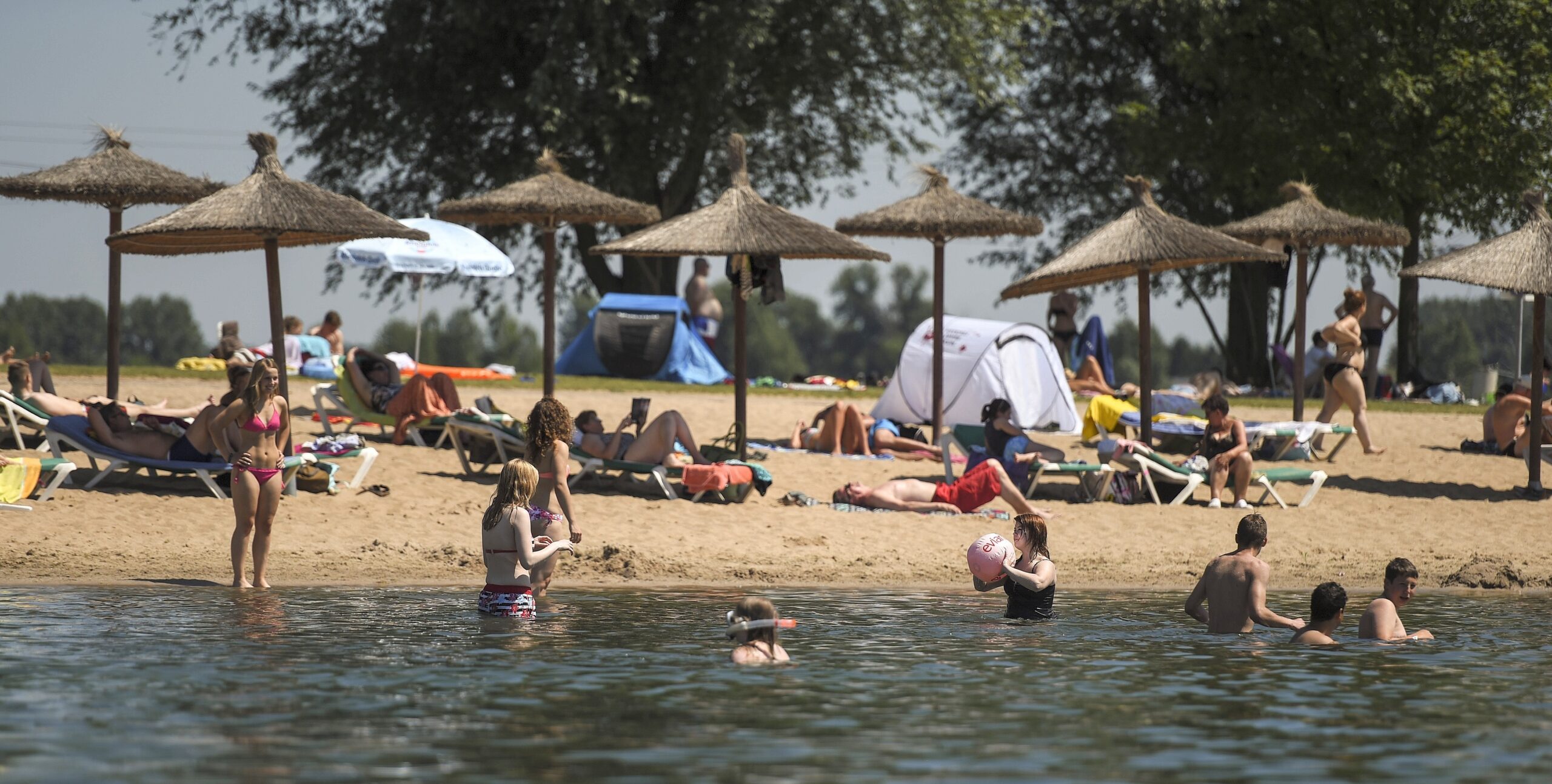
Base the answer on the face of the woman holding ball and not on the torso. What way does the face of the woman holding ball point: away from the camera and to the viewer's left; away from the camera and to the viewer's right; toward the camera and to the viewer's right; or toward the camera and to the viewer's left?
toward the camera and to the viewer's left

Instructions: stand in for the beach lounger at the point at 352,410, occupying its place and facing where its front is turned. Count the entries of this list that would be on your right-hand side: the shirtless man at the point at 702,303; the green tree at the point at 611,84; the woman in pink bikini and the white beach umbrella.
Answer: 1

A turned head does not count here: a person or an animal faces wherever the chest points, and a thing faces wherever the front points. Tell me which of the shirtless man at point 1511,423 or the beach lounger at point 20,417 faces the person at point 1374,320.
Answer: the beach lounger

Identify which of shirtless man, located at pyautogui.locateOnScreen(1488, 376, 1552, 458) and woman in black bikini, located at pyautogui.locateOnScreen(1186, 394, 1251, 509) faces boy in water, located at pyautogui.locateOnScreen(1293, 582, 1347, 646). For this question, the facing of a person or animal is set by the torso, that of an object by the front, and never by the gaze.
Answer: the woman in black bikini

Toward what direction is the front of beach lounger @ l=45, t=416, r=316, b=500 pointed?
to the viewer's right

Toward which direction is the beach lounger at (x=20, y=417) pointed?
to the viewer's right

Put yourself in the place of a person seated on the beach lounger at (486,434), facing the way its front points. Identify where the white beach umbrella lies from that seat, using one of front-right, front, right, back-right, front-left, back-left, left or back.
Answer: left

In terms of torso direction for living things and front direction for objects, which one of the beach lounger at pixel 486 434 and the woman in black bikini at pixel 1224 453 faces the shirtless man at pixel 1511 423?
the beach lounger

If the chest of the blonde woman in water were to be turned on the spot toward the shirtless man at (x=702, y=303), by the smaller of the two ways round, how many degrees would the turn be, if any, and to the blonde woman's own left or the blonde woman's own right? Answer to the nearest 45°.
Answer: approximately 45° to the blonde woman's own left

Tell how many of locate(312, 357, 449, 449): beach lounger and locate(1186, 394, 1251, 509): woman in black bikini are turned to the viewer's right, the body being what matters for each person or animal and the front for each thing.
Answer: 1

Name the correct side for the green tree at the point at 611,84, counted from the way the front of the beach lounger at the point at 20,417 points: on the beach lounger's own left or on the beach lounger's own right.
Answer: on the beach lounger's own left

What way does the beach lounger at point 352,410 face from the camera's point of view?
to the viewer's right

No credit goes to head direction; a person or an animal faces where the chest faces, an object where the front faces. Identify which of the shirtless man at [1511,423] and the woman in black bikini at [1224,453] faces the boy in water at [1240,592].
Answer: the woman in black bikini

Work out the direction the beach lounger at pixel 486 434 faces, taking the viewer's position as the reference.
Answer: facing to the right of the viewer

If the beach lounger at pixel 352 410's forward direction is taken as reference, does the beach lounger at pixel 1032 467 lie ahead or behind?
ahead

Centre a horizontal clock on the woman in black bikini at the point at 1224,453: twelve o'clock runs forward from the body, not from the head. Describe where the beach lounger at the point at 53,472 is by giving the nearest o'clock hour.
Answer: The beach lounger is roughly at 2 o'clock from the woman in black bikini.
